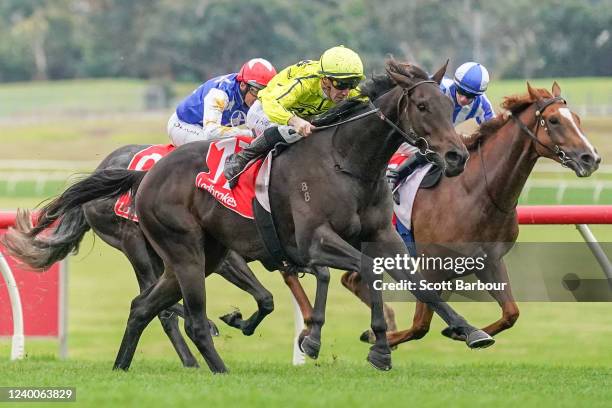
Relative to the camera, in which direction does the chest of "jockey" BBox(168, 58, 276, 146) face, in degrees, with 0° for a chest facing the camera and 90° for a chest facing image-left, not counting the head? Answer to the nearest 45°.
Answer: approximately 270°

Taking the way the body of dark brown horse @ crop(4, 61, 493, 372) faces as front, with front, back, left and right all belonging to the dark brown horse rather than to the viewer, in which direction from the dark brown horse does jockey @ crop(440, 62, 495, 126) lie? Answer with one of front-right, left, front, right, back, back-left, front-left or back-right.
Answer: left

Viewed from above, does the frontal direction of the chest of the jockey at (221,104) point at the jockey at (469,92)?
yes

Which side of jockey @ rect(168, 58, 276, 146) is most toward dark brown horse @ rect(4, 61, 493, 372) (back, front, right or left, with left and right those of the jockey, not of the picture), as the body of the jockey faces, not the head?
right

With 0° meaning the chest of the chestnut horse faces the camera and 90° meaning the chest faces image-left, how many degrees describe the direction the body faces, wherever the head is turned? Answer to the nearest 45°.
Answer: approximately 315°

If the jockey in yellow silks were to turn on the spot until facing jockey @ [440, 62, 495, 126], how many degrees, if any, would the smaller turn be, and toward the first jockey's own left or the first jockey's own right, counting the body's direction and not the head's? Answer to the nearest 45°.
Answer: approximately 90° to the first jockey's own left

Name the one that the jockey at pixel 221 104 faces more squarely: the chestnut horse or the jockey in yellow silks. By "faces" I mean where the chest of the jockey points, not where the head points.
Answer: the chestnut horse

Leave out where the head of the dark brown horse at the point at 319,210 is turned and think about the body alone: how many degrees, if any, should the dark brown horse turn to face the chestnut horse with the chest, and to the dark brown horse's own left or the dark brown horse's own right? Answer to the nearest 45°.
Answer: approximately 90° to the dark brown horse's own left

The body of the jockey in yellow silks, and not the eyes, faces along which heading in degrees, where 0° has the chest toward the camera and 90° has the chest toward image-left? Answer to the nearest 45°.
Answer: approximately 315°
